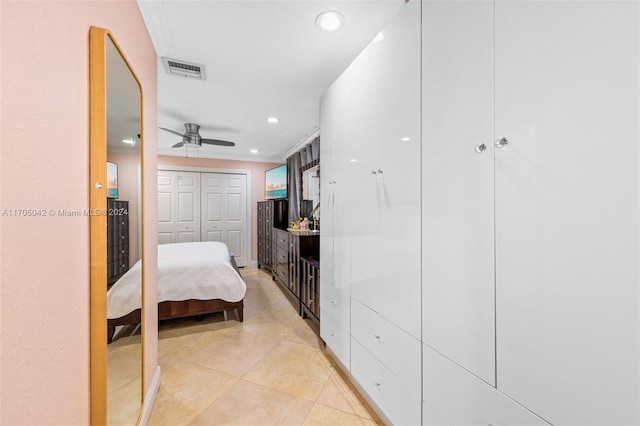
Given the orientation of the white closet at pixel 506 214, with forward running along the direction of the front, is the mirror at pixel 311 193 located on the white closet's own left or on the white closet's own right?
on the white closet's own right

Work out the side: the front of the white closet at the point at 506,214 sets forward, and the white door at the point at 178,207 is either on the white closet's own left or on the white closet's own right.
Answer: on the white closet's own right

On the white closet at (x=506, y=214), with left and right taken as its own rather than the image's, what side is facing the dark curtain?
right

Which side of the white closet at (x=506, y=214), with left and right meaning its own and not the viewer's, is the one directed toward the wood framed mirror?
front

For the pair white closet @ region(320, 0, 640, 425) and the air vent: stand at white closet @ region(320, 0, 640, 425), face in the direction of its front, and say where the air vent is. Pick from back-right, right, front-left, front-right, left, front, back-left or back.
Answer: front-right

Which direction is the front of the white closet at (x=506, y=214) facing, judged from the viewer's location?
facing the viewer and to the left of the viewer

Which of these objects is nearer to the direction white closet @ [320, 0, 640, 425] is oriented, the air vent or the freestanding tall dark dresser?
the air vent

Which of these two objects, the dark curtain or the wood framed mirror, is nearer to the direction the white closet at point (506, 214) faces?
the wood framed mirror
